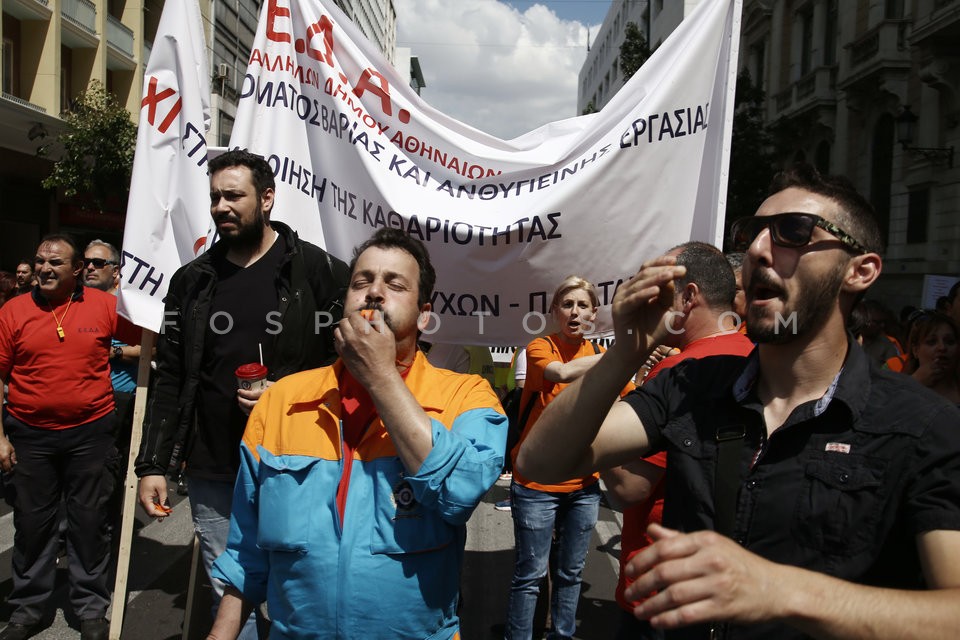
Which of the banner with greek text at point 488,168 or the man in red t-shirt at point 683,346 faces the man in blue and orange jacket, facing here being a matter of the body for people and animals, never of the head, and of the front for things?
the banner with greek text

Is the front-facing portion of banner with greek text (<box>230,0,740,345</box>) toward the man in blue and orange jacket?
yes

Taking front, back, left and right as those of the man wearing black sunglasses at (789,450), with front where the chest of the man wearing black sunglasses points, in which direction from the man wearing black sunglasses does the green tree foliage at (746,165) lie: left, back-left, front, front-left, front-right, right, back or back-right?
back-right

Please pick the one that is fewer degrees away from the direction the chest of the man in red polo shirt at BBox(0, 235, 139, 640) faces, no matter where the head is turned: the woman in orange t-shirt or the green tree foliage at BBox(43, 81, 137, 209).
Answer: the woman in orange t-shirt

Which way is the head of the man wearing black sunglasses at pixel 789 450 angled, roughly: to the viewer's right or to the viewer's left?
to the viewer's left

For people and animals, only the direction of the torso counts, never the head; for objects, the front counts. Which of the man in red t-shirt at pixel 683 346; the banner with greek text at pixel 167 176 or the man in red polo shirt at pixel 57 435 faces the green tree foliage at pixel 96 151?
the man in red t-shirt

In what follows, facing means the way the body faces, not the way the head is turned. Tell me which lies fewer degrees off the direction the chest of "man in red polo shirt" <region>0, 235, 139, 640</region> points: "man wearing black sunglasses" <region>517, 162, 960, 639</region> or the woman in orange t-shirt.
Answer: the man wearing black sunglasses
